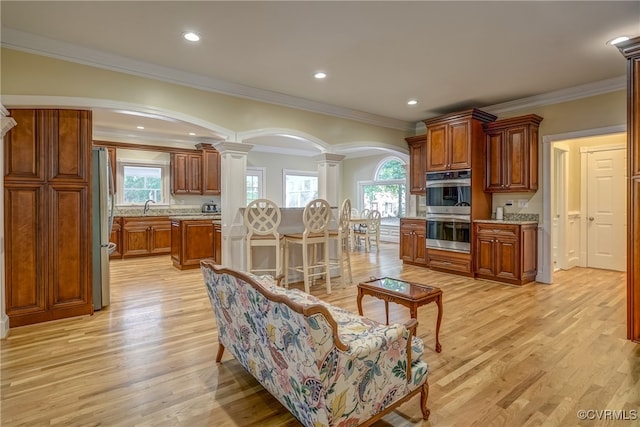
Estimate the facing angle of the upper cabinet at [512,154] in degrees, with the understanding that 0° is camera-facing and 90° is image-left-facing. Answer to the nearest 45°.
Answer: approximately 45°

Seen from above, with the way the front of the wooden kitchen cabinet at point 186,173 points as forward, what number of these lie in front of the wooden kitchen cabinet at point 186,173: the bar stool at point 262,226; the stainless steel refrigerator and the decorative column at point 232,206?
3

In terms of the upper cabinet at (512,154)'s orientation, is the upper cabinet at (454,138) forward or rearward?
forward

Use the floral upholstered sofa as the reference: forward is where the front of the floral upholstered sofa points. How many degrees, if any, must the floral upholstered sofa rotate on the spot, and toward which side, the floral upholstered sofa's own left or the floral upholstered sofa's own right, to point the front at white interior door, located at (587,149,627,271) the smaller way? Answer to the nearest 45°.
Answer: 0° — it already faces it

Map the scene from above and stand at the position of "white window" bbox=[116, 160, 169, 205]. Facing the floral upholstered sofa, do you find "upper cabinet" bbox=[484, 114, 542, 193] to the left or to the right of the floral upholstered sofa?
left

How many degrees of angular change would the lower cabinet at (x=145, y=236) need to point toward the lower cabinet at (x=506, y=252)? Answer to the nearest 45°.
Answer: approximately 45° to its left

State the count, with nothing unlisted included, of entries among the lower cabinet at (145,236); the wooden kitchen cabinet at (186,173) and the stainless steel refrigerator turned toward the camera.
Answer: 2

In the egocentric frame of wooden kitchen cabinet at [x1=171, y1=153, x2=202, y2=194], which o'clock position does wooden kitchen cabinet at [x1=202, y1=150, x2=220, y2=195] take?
wooden kitchen cabinet at [x1=202, y1=150, x2=220, y2=195] is roughly at 9 o'clock from wooden kitchen cabinet at [x1=171, y1=153, x2=202, y2=194].

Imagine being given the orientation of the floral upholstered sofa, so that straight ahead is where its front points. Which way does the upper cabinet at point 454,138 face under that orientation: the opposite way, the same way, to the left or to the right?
the opposite way

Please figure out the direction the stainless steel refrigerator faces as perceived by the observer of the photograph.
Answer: facing to the right of the viewer

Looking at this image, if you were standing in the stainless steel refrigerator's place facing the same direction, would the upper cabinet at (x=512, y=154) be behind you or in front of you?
in front

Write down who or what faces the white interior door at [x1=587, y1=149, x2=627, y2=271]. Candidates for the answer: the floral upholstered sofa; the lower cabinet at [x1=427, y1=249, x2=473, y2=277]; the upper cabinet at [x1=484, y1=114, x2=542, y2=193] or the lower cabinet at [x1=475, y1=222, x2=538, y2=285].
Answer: the floral upholstered sofa

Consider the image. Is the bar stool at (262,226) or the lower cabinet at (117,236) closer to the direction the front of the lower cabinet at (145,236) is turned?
the bar stool
